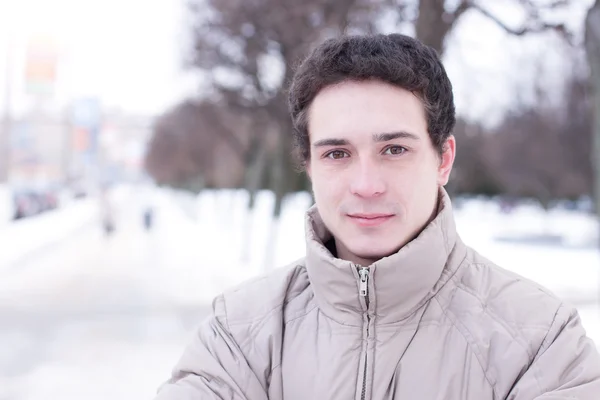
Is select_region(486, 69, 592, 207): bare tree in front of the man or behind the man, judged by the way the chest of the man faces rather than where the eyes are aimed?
behind

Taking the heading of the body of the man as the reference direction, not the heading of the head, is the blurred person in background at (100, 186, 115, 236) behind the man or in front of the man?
behind

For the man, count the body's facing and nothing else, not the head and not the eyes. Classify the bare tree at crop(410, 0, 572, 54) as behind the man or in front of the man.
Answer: behind

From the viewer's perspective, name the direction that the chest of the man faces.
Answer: toward the camera

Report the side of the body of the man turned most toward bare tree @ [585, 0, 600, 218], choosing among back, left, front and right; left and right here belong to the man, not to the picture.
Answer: back
